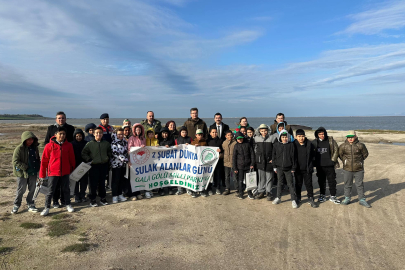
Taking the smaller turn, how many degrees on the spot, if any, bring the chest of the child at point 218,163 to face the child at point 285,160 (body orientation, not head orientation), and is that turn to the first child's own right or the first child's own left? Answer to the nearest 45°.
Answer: approximately 45° to the first child's own left

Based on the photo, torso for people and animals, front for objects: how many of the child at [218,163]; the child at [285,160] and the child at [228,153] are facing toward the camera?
3

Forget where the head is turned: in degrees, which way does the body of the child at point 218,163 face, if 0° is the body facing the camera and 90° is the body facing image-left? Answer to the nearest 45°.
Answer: approximately 0°

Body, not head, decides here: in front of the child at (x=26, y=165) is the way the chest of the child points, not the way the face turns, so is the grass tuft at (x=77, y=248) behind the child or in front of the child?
in front

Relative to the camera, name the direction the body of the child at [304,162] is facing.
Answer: toward the camera

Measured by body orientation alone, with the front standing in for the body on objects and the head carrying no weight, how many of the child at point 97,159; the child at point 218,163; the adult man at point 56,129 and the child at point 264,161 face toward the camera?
4

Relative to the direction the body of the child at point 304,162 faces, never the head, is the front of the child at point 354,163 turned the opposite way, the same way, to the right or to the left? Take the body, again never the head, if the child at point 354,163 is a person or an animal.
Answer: the same way

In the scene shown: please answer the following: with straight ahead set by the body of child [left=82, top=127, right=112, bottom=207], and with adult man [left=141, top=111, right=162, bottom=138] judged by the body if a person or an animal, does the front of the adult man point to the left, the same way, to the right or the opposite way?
the same way

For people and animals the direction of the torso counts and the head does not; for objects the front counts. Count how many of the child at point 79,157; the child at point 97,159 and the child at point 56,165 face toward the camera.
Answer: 3

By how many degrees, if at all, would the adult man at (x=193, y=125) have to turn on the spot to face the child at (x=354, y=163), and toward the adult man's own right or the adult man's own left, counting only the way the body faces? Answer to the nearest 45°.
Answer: approximately 45° to the adult man's own left

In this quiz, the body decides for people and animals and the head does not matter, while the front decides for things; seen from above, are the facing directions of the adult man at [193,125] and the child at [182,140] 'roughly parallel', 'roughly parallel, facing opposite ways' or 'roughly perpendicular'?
roughly parallel

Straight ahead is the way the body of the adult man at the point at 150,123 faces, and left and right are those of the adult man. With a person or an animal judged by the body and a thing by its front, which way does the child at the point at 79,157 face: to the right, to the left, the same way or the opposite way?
the same way

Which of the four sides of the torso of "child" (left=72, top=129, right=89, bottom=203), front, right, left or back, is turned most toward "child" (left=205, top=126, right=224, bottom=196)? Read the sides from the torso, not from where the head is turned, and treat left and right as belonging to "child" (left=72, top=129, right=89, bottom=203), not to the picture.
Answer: left

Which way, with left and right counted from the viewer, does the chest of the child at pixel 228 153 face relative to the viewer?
facing the viewer

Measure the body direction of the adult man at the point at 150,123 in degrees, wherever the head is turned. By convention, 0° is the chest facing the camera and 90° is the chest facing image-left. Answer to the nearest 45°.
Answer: approximately 0°
